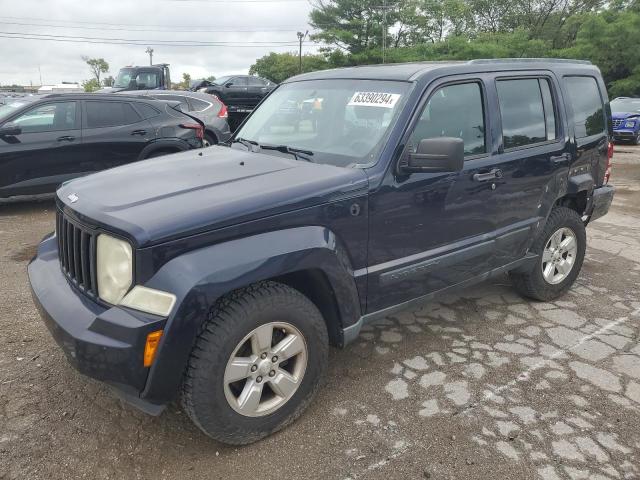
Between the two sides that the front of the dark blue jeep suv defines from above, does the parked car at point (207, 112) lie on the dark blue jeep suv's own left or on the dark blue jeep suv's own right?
on the dark blue jeep suv's own right

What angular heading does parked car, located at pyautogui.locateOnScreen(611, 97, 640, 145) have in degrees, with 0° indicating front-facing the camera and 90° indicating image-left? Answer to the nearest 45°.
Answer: approximately 45°

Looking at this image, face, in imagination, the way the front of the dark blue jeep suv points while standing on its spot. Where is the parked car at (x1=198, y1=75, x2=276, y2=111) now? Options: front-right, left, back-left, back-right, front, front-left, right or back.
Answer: back-right

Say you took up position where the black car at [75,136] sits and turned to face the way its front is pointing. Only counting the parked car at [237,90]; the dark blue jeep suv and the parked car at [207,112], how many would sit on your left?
1

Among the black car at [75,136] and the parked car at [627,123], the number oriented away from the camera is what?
0

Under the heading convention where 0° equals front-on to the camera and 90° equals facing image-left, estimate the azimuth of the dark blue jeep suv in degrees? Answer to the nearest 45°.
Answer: approximately 45°

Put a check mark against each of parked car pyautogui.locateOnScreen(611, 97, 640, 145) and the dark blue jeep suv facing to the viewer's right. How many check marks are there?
0

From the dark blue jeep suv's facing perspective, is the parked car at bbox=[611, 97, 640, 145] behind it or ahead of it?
behind

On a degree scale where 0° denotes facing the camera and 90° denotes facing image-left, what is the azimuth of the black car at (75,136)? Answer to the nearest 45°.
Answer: approximately 90°

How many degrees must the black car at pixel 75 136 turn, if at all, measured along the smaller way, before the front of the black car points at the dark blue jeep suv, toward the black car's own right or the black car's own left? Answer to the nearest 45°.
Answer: approximately 90° to the black car's own left
